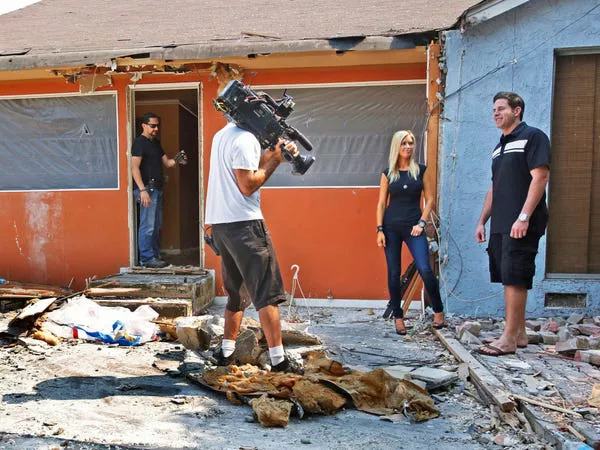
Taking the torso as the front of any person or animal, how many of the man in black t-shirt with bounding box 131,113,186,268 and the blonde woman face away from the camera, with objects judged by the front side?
0

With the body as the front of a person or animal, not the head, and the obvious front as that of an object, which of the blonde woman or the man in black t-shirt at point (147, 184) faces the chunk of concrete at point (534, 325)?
the man in black t-shirt

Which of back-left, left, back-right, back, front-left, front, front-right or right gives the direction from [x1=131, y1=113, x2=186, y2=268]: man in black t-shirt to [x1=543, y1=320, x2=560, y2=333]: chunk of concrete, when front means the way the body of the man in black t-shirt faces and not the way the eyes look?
front

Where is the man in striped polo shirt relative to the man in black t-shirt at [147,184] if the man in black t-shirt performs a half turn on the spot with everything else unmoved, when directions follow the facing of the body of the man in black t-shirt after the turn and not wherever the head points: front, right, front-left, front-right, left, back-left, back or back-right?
back

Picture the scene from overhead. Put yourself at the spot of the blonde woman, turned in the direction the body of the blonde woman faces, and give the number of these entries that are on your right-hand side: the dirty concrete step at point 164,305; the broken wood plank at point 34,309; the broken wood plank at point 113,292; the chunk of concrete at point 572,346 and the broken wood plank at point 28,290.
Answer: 4

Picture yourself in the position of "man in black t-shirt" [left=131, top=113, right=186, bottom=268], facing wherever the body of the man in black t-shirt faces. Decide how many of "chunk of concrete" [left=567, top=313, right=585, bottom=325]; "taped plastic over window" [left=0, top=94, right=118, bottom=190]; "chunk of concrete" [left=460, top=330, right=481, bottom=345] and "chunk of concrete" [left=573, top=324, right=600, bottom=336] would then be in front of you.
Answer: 3

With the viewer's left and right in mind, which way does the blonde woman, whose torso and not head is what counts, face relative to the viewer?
facing the viewer

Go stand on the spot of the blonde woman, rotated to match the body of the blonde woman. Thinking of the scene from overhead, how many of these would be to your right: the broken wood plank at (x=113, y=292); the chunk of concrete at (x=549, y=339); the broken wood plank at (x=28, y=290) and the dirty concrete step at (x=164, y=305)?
3

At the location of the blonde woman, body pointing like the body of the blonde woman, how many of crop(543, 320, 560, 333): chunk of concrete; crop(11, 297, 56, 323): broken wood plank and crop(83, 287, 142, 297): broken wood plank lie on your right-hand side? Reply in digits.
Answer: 2

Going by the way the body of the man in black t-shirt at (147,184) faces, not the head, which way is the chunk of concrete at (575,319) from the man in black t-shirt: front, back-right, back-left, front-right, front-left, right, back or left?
front

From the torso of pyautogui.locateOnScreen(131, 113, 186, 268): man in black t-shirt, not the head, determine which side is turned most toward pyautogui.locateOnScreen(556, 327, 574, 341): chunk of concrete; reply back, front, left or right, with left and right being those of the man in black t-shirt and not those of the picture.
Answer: front

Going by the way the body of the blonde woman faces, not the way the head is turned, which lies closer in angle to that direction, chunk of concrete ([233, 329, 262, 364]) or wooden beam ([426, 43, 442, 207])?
the chunk of concrete

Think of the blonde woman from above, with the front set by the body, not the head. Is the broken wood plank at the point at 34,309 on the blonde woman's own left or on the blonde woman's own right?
on the blonde woman's own right

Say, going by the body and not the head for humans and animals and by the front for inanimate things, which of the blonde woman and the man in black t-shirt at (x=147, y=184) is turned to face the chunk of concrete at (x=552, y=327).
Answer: the man in black t-shirt

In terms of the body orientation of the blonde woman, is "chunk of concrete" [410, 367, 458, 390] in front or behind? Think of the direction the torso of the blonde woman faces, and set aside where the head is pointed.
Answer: in front
